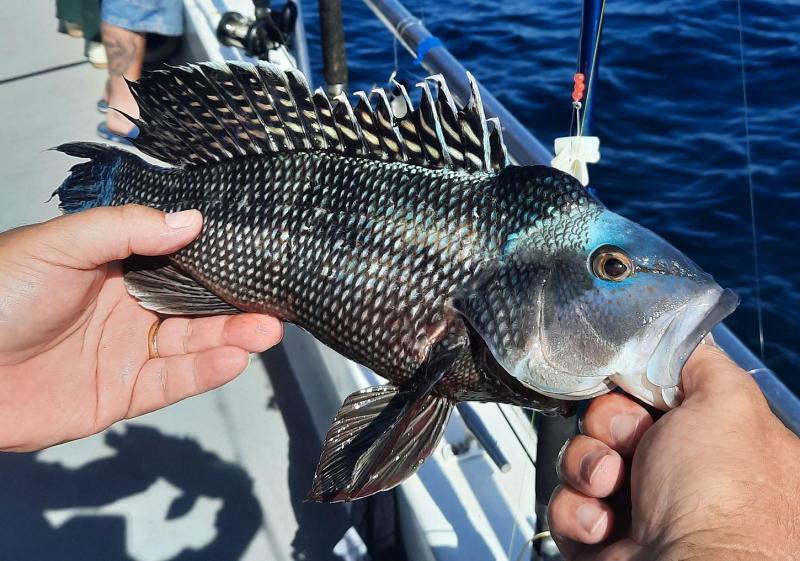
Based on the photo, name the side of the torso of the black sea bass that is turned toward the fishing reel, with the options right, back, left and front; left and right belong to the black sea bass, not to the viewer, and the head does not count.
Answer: left

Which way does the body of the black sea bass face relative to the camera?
to the viewer's right

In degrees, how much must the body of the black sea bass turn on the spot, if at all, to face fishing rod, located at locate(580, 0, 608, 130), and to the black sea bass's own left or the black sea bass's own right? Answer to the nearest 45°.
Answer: approximately 45° to the black sea bass's own left

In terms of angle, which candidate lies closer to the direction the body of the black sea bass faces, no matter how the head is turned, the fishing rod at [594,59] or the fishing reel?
the fishing rod
